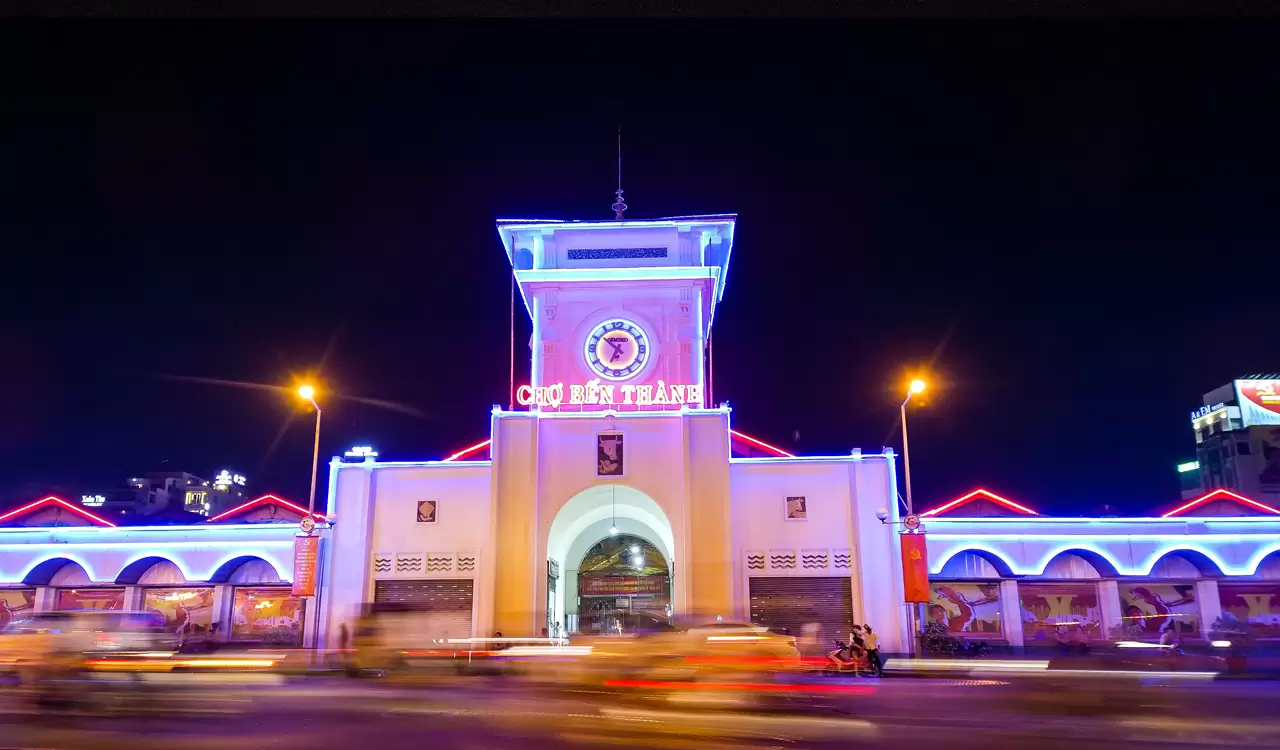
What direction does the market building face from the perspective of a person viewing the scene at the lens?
facing the viewer

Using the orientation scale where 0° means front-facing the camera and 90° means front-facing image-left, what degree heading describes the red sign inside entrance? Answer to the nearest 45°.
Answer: approximately 0°

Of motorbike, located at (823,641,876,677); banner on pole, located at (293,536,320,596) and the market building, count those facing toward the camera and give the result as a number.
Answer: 2

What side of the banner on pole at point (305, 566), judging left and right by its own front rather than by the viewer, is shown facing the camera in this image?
front

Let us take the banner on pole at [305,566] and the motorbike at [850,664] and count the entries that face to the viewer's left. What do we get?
1

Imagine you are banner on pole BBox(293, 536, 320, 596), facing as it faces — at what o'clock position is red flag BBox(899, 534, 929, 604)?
The red flag is roughly at 10 o'clock from the banner on pole.

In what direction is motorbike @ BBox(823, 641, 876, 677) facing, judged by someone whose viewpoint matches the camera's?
facing to the left of the viewer

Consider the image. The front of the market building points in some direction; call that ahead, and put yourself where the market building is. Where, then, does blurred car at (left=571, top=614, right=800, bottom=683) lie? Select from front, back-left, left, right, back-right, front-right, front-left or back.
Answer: front
